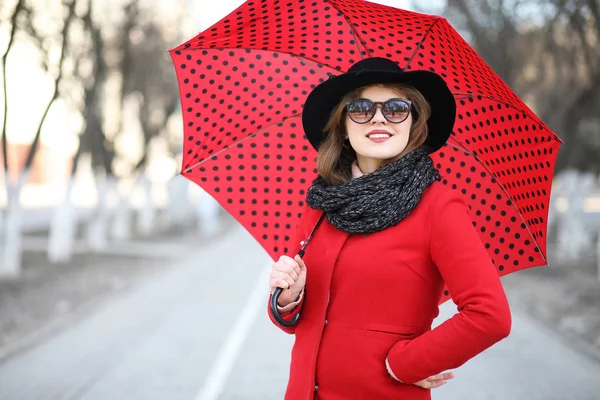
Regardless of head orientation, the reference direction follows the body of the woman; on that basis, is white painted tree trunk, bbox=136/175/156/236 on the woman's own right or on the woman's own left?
on the woman's own right

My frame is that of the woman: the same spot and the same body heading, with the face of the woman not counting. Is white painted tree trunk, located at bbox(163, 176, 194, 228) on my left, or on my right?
on my right

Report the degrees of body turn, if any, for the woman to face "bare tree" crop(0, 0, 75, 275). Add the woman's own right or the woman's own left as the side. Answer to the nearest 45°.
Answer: approximately 90° to the woman's own right

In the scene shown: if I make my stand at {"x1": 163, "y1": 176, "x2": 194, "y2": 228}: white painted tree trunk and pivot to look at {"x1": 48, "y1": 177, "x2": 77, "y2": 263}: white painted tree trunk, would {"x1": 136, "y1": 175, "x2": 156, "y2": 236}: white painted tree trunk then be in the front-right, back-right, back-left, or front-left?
front-right

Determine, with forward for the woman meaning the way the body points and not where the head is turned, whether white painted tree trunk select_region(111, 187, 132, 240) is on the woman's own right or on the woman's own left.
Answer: on the woman's own right

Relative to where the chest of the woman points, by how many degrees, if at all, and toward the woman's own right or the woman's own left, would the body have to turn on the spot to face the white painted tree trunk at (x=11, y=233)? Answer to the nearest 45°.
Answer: approximately 90° to the woman's own right

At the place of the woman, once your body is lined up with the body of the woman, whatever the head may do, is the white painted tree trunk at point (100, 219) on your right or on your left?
on your right

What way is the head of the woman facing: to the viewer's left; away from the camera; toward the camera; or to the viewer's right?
toward the camera

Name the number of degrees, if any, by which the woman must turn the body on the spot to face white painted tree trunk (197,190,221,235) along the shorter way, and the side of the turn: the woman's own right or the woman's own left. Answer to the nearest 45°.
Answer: approximately 135° to the woman's own right

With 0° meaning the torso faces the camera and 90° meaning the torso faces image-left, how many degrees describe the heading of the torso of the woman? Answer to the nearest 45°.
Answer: approximately 45°
